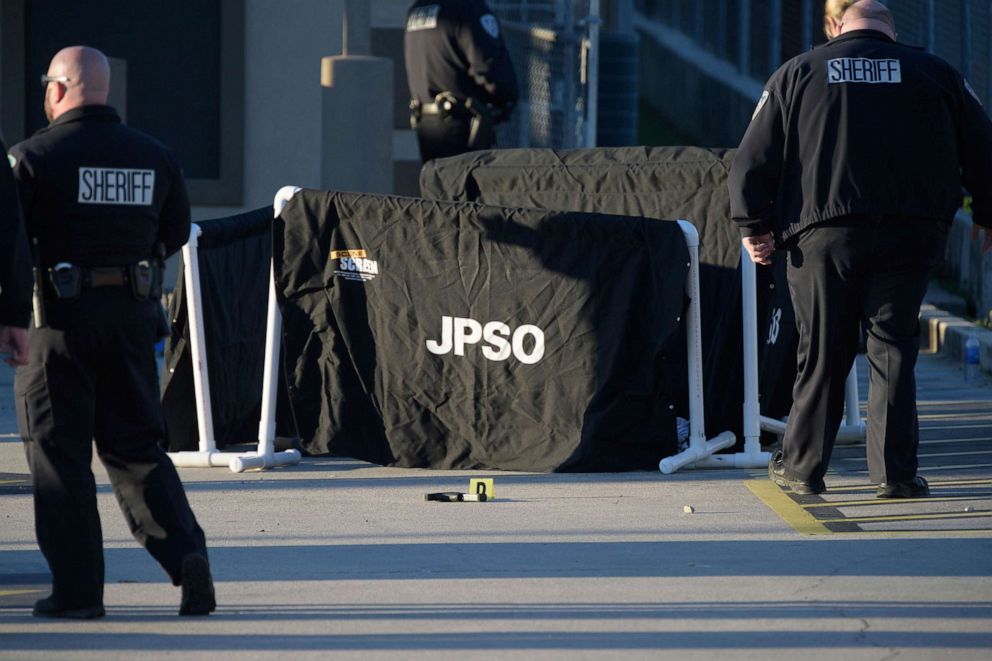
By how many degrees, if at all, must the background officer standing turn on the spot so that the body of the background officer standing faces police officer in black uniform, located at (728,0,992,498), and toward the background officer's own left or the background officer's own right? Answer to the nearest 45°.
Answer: approximately 135° to the background officer's own right

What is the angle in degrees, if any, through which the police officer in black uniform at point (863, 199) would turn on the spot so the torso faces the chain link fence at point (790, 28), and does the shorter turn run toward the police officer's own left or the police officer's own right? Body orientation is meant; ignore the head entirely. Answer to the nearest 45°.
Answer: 0° — they already face it

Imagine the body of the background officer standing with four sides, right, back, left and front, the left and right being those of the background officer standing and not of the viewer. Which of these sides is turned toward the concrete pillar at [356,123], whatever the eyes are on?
left

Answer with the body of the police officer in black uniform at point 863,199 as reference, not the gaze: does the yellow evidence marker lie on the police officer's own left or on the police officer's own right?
on the police officer's own left

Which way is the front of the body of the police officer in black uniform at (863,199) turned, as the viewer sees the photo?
away from the camera

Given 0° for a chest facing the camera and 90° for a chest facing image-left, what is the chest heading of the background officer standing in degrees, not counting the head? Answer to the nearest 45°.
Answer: approximately 225°

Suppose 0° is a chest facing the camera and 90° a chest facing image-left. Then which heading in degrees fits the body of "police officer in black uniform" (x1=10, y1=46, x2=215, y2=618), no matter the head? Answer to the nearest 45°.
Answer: approximately 135°

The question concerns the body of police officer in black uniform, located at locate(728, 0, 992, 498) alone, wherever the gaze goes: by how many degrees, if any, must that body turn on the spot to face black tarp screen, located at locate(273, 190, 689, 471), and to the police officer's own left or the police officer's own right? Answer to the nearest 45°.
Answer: approximately 90° to the police officer's own left

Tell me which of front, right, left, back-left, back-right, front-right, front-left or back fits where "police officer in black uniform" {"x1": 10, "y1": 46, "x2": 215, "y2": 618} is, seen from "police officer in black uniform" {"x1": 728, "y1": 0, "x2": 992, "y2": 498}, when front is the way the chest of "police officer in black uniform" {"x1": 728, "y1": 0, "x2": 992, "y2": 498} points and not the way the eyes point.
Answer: back-left

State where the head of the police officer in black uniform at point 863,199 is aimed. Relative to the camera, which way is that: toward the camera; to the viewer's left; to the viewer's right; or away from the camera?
away from the camera

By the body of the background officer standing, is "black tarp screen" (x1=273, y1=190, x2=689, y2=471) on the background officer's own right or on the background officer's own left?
on the background officer's own right

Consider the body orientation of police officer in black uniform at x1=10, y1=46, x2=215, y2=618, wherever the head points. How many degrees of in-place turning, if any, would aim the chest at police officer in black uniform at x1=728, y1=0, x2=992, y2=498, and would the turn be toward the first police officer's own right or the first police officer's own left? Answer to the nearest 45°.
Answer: approximately 135° to the first police officer's own right

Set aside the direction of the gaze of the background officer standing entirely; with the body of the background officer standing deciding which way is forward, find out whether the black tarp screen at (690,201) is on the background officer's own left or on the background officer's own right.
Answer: on the background officer's own right
